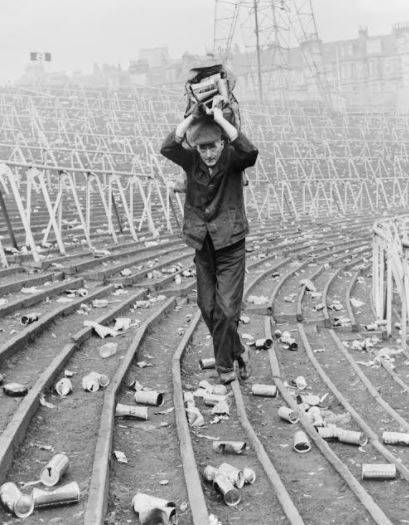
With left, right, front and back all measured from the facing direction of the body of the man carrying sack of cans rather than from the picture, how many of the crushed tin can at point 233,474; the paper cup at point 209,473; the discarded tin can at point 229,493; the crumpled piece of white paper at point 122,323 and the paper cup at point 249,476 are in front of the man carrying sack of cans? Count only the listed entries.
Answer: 4

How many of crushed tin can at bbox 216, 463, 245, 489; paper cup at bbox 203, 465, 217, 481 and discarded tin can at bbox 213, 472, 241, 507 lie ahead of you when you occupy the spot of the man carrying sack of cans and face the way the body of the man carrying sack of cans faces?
3

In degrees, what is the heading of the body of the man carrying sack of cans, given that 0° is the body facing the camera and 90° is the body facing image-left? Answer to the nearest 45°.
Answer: approximately 0°

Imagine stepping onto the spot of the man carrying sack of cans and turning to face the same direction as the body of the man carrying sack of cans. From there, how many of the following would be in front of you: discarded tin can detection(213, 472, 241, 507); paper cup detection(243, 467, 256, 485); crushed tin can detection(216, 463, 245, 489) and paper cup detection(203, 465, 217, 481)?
4

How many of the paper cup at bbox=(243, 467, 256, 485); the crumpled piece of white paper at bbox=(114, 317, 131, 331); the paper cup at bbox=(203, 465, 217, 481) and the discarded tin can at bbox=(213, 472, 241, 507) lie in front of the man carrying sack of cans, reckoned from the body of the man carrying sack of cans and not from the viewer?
3
